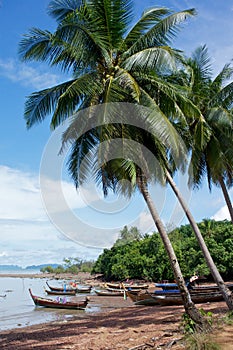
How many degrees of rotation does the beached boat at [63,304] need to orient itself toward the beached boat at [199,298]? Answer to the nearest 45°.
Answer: approximately 135° to its left

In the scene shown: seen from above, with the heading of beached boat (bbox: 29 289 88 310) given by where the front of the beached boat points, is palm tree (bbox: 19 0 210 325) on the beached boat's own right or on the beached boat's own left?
on the beached boat's own left

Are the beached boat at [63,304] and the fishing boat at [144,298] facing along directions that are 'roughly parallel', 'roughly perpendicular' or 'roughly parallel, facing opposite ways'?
roughly parallel

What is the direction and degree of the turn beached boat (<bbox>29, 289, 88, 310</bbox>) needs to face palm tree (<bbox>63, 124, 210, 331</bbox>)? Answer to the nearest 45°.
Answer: approximately 90° to its left

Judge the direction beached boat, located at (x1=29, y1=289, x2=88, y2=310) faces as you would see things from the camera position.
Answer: facing to the left of the viewer
